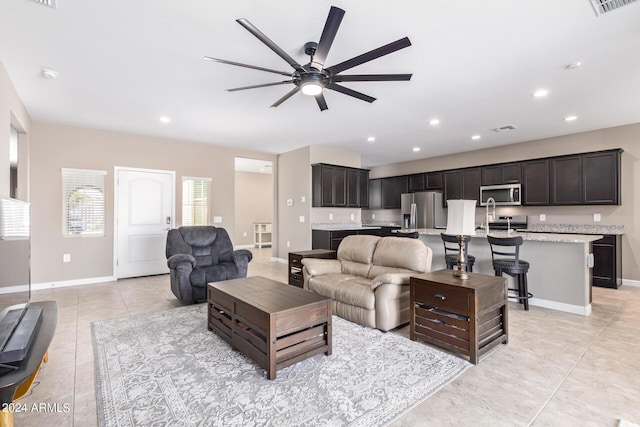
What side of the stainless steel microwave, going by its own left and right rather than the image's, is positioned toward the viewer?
front

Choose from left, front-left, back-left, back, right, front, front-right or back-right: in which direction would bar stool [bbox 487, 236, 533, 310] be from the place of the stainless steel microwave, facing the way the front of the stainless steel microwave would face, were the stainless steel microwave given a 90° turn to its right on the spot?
left

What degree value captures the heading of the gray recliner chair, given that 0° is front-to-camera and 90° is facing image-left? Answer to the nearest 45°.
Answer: approximately 315°

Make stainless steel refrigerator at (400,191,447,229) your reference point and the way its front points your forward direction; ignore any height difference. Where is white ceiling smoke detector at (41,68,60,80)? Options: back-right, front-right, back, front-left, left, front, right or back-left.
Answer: front

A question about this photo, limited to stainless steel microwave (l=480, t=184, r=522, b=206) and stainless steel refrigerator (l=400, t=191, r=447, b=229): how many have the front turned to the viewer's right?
0

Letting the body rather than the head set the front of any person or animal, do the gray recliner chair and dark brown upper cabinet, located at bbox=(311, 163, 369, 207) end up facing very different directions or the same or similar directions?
same or similar directions

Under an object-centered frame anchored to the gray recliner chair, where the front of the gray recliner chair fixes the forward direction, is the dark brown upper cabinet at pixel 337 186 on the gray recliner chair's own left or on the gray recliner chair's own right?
on the gray recliner chair's own left

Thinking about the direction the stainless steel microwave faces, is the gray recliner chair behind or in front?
in front

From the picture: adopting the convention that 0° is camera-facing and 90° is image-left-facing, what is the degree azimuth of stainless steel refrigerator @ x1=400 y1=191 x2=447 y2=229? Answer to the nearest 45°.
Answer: approximately 45°

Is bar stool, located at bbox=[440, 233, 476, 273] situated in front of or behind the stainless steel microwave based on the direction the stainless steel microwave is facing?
in front
